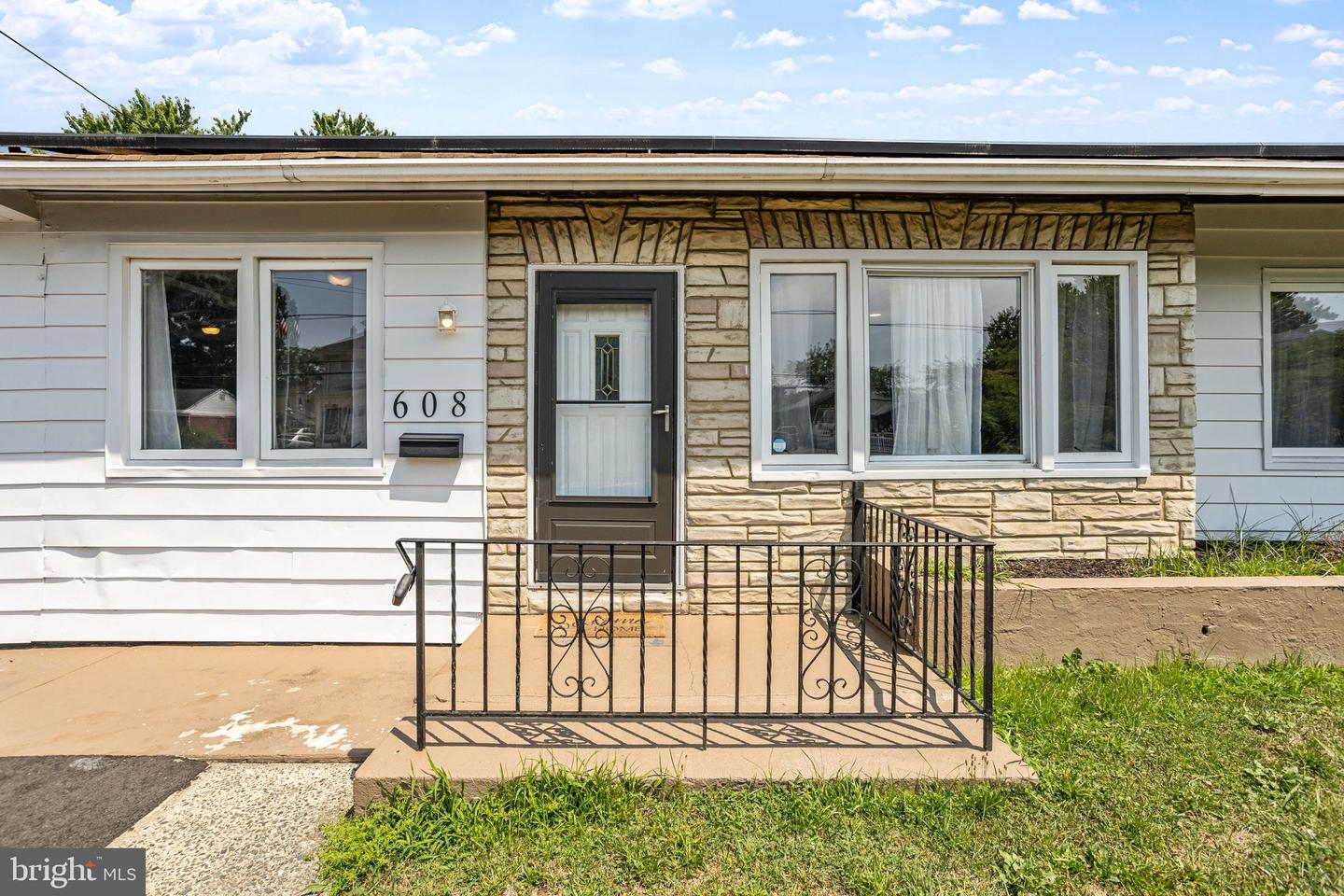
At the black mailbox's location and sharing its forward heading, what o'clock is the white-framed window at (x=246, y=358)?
The white-framed window is roughly at 4 o'clock from the black mailbox.

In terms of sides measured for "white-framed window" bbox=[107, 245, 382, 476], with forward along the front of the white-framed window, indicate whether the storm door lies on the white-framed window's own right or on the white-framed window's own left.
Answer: on the white-framed window's own left

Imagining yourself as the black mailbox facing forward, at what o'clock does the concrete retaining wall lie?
The concrete retaining wall is roughly at 10 o'clock from the black mailbox.

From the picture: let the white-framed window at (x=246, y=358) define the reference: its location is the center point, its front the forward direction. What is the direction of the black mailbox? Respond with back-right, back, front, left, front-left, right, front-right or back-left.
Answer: front-left

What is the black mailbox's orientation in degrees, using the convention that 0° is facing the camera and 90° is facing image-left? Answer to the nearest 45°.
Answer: approximately 0°

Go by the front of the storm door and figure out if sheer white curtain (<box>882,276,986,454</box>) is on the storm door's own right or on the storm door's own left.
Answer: on the storm door's own left

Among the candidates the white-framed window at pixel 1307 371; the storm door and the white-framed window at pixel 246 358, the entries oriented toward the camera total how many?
3

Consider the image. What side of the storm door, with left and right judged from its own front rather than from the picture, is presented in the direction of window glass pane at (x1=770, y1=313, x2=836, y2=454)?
left

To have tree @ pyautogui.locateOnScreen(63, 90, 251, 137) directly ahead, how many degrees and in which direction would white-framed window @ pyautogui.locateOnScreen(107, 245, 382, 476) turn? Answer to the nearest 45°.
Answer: approximately 180°

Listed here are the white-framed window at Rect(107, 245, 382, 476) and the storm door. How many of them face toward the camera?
2

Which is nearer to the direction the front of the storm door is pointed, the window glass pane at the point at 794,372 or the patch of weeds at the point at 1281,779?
the patch of weeds

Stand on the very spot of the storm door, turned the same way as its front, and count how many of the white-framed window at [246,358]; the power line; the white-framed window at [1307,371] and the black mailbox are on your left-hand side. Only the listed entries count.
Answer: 1

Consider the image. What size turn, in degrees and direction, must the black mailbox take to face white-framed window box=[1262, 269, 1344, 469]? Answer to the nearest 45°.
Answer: approximately 90° to its left

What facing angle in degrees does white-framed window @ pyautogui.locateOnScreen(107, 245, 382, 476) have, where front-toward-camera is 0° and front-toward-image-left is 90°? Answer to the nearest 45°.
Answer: approximately 0°

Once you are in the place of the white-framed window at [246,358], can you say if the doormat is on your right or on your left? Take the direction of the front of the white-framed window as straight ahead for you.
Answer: on your left

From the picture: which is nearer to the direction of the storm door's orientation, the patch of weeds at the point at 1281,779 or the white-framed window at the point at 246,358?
the patch of weeds

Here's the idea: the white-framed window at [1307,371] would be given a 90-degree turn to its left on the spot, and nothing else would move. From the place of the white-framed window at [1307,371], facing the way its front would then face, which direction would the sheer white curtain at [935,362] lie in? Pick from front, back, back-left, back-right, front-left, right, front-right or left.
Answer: back-right
